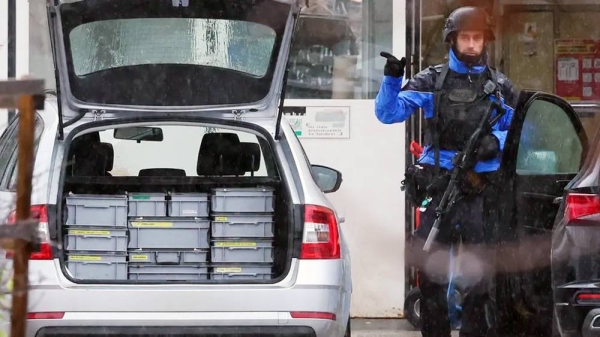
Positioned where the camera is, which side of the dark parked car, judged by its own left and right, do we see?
back

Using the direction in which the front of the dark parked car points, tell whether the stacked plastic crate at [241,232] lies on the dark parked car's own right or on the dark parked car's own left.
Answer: on the dark parked car's own left

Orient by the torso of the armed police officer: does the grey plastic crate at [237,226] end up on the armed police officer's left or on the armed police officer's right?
on the armed police officer's right

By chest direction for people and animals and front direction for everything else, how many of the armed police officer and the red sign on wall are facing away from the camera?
0

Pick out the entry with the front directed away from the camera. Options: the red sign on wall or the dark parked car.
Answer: the dark parked car

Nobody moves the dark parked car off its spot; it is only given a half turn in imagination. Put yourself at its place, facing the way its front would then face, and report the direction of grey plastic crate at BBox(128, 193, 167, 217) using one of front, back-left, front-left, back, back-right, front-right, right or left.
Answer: front-right

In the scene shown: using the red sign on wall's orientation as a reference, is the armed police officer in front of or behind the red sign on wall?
in front

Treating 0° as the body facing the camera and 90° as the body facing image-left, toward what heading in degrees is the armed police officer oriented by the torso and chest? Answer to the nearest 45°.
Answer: approximately 0°

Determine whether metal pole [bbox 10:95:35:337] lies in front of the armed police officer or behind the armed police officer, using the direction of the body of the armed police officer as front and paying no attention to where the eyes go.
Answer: in front
